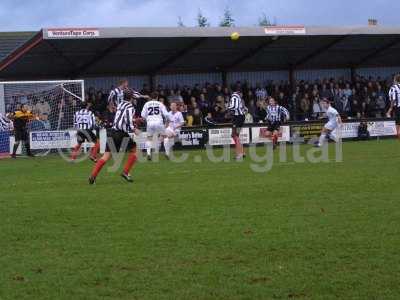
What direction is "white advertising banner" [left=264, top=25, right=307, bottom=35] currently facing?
toward the camera

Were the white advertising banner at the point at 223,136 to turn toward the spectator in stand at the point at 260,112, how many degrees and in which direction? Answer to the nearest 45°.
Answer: approximately 135° to its left

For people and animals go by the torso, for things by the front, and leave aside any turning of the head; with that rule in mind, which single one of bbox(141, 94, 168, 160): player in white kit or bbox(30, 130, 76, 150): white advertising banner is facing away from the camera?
the player in white kit

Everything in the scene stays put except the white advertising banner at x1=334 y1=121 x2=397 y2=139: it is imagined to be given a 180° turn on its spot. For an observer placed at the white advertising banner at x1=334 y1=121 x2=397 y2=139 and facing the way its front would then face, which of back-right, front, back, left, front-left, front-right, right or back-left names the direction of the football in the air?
back-left

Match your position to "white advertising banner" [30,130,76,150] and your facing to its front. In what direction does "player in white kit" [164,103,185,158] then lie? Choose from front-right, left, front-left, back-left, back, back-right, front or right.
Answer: front-left

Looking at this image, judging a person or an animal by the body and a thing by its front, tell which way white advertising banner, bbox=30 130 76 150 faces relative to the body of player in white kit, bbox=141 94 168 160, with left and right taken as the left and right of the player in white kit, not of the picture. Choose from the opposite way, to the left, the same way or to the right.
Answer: the opposite way

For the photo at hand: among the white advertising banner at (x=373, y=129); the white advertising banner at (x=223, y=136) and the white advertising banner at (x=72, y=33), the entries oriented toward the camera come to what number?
3

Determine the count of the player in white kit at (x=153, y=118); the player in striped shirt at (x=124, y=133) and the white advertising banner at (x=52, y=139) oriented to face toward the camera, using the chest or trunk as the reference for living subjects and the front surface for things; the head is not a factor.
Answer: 1

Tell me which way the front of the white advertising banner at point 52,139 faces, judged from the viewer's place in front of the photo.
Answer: facing the viewer

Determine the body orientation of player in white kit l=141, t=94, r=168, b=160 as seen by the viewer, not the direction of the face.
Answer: away from the camera

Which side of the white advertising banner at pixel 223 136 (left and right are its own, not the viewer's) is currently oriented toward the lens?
front

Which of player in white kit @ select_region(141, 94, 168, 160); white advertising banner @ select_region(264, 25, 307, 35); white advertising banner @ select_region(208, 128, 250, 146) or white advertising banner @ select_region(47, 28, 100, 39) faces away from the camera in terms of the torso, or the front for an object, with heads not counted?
the player in white kit
